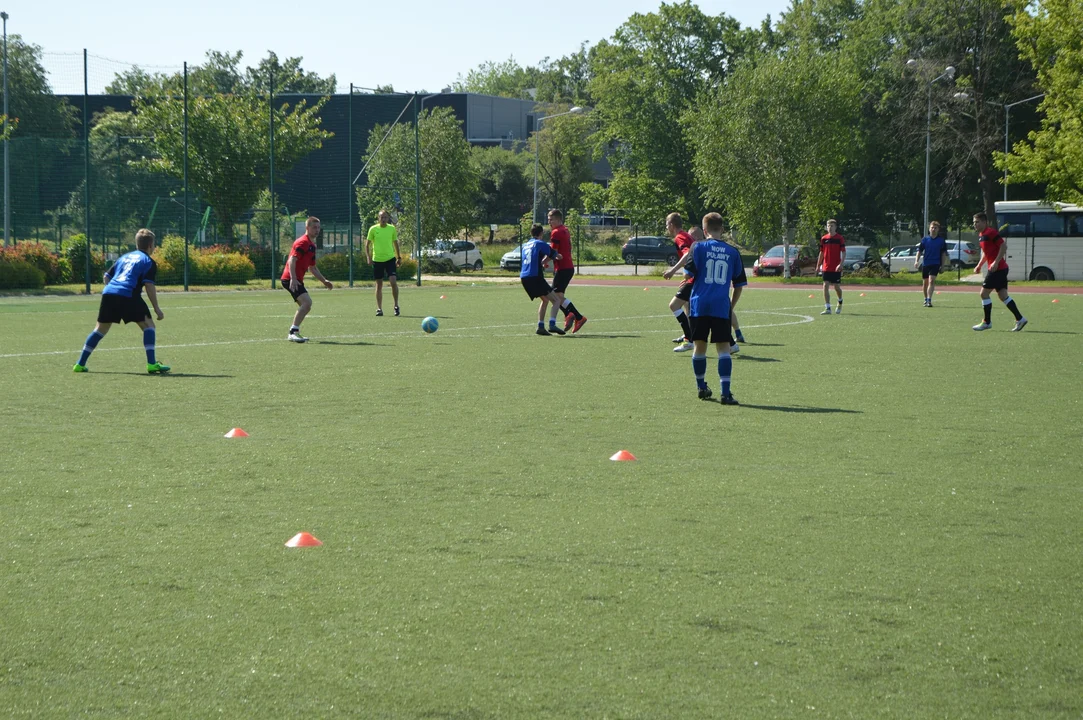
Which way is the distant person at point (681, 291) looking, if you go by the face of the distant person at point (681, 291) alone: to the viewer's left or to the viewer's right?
to the viewer's left

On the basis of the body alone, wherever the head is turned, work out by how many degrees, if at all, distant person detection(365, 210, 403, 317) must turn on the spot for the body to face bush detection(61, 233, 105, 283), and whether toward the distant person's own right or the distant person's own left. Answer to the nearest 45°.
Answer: approximately 135° to the distant person's own right

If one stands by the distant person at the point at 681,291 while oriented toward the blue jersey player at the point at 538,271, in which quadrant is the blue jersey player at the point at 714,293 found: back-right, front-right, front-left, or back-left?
back-left

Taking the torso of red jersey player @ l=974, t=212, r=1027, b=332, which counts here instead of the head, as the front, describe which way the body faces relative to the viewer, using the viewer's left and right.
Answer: facing to the left of the viewer

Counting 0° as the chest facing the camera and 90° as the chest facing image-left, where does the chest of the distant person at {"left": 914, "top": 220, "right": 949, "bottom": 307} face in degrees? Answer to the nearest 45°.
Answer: approximately 0°

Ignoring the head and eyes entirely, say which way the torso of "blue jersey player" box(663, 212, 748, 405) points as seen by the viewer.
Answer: away from the camera

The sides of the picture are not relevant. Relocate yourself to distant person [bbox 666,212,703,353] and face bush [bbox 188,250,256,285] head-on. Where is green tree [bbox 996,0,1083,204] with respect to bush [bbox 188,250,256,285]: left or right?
right

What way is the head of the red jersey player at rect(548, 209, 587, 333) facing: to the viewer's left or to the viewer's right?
to the viewer's left
